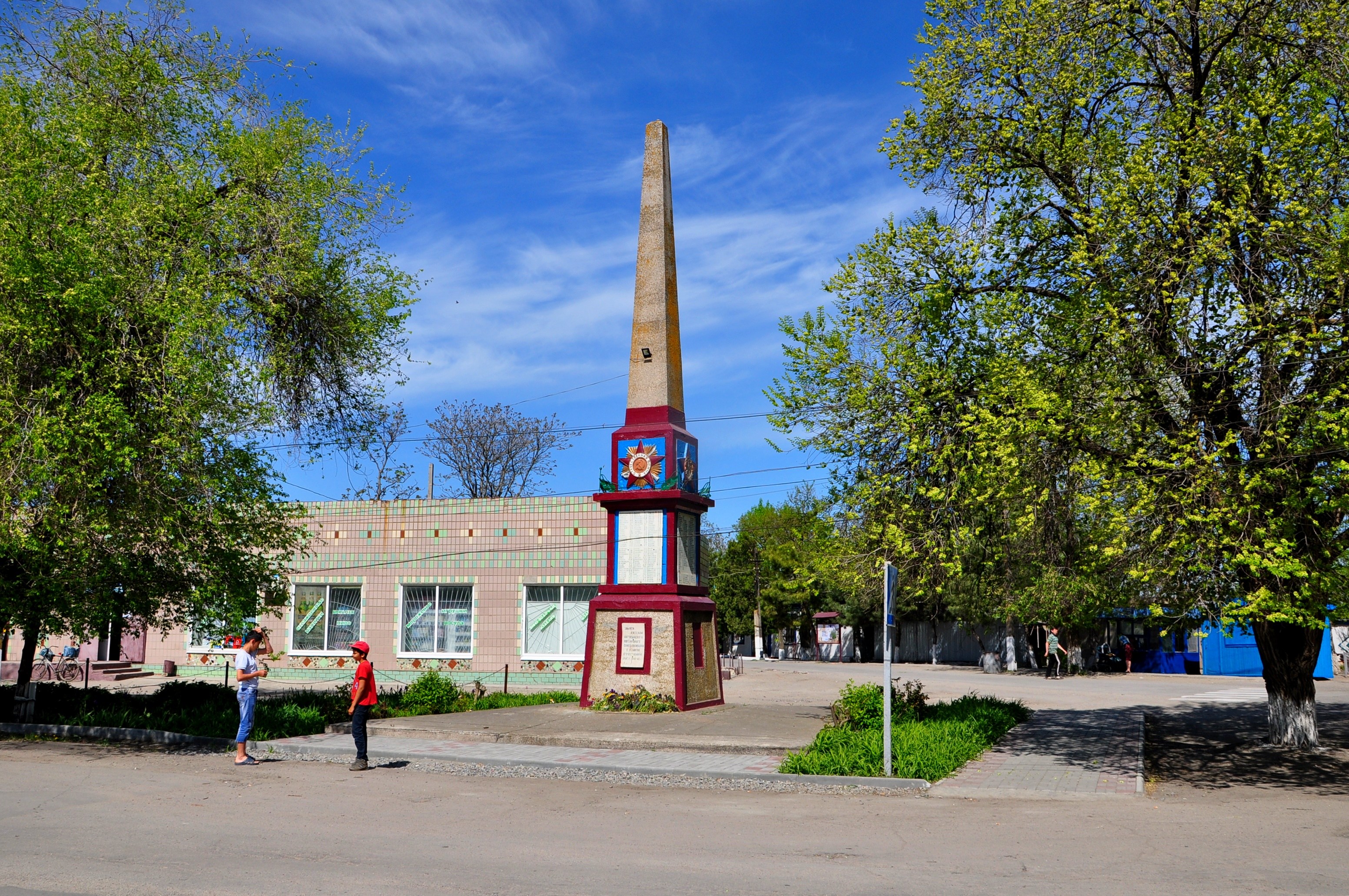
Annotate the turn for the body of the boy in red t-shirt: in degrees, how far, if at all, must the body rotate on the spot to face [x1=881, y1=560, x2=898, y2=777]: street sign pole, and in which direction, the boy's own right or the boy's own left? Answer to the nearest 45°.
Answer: approximately 135° to the boy's own left

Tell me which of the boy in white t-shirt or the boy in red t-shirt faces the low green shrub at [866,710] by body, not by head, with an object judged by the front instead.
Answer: the boy in white t-shirt

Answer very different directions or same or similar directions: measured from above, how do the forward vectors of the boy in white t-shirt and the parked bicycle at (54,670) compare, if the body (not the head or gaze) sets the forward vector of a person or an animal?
very different directions

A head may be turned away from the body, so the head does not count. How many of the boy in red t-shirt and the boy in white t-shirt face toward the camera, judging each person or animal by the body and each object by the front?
0

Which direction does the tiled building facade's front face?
toward the camera

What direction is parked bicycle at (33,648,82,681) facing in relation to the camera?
to the viewer's left

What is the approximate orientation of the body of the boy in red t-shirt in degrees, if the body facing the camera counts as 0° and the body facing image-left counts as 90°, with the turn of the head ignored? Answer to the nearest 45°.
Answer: approximately 90°

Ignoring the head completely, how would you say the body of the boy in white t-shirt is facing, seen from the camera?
to the viewer's right

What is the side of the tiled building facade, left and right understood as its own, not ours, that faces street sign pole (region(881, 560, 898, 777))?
front

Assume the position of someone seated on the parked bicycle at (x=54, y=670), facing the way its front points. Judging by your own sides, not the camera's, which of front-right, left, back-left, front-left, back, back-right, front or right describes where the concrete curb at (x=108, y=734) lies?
left

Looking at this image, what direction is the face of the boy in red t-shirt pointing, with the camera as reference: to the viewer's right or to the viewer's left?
to the viewer's left

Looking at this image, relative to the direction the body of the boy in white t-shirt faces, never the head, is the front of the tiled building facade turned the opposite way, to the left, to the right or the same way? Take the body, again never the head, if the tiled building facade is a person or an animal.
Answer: to the right
